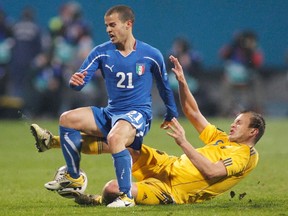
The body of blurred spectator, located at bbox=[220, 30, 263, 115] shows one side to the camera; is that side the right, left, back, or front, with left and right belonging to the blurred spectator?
front

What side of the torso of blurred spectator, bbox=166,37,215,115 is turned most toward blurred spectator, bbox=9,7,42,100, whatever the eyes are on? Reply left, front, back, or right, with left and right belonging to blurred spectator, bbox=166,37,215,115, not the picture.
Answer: right

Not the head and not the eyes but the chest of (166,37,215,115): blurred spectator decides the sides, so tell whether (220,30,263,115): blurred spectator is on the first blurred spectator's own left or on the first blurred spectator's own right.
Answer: on the first blurred spectator's own left

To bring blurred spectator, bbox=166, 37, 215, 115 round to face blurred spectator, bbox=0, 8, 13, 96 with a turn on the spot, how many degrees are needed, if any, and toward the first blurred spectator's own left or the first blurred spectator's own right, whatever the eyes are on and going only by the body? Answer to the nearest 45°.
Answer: approximately 90° to the first blurred spectator's own right

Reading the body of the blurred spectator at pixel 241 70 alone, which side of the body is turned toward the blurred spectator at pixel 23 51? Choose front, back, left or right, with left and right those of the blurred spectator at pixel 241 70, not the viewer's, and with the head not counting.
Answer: right

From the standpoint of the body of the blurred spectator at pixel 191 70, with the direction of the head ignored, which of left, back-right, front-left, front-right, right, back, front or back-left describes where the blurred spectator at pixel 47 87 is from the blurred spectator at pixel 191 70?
right

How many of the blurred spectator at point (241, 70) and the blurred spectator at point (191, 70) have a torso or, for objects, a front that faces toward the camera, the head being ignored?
2

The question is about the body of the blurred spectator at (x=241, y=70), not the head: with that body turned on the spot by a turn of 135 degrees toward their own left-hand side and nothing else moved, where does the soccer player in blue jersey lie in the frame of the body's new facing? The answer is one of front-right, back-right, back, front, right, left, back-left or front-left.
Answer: back-right

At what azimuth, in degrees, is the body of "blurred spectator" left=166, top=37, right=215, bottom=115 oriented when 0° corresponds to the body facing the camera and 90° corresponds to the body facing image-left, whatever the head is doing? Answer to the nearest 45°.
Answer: approximately 0°

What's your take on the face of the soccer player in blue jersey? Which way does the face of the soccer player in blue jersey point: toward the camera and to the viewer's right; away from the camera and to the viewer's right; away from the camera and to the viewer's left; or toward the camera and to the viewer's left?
toward the camera and to the viewer's left

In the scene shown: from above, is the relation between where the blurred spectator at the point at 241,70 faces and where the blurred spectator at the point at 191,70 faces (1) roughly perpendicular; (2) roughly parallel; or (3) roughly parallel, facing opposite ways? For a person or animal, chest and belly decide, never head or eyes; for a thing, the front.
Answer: roughly parallel

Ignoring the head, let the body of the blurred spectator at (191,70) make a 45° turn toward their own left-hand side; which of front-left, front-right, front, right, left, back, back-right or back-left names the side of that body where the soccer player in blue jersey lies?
front-right

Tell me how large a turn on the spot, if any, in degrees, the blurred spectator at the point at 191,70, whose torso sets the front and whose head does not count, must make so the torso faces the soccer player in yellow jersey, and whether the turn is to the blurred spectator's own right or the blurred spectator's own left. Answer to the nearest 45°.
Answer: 0° — they already face them

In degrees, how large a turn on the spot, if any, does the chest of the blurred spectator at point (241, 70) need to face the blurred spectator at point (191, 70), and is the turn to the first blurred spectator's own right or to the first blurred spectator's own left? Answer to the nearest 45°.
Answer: approximately 45° to the first blurred spectator's own right
